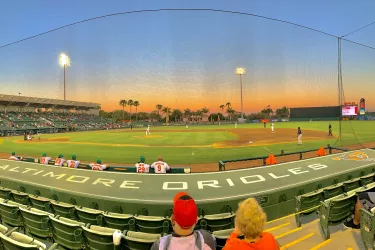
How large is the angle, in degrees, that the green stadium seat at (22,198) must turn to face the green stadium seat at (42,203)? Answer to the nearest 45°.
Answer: approximately 135° to its right

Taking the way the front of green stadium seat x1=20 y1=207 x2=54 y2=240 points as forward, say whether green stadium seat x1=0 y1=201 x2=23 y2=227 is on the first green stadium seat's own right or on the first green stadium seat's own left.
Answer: on the first green stadium seat's own left

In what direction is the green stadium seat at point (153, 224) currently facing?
away from the camera

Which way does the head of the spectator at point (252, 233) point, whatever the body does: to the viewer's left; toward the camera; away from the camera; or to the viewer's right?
away from the camera

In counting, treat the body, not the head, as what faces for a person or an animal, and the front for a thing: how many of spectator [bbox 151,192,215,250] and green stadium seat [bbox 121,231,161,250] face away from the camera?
2

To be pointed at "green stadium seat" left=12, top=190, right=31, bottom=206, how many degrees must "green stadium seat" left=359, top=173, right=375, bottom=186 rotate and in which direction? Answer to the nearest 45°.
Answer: approximately 90° to its left

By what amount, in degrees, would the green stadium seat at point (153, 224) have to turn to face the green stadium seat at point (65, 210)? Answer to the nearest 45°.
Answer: approximately 45° to its left

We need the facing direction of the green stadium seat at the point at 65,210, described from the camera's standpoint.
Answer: facing away from the viewer and to the right of the viewer

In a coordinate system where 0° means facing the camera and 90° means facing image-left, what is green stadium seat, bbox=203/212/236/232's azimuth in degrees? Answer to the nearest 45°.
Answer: approximately 180°

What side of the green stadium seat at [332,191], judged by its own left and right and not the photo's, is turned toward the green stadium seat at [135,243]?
left

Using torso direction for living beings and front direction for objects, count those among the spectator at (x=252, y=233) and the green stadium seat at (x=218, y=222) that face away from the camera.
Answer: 2

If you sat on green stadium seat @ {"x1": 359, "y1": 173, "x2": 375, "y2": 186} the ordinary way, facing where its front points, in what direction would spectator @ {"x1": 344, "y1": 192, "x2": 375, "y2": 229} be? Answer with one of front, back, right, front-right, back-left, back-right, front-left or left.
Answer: back-left
